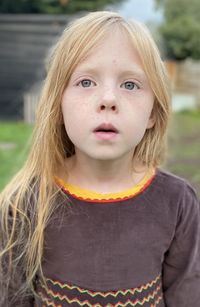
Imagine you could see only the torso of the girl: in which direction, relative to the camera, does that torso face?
toward the camera
